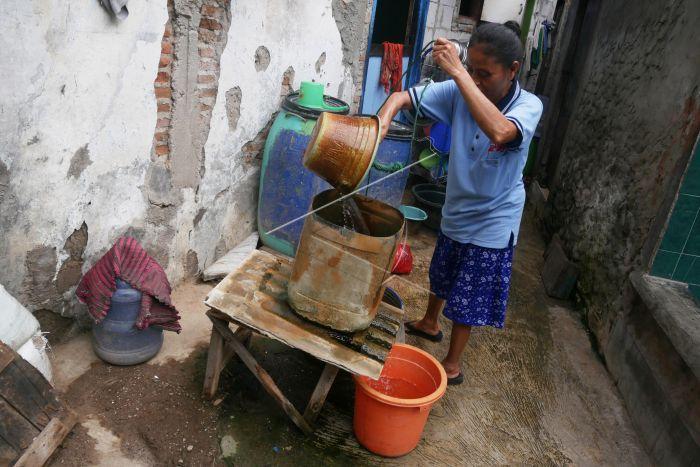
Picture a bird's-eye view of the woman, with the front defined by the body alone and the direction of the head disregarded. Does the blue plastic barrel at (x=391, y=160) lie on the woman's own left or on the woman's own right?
on the woman's own right

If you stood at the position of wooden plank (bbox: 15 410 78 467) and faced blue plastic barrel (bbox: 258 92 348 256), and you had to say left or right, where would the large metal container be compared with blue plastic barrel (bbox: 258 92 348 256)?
right

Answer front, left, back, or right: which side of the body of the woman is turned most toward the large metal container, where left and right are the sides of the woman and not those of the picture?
front

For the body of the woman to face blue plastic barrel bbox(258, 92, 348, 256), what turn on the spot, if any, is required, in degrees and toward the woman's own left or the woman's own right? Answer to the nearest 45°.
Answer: approximately 90° to the woman's own right

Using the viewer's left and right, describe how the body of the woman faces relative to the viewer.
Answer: facing the viewer and to the left of the viewer

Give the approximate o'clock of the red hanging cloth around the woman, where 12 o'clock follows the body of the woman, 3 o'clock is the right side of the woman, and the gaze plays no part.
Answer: The red hanging cloth is roughly at 4 o'clock from the woman.

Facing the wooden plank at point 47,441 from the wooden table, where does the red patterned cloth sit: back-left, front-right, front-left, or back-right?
front-right

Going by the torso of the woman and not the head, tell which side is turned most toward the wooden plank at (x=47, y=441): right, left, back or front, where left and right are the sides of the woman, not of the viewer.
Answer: front

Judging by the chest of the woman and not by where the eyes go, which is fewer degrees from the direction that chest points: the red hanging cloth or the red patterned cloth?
the red patterned cloth

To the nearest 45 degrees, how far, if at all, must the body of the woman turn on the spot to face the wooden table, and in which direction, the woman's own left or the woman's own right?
0° — they already face it

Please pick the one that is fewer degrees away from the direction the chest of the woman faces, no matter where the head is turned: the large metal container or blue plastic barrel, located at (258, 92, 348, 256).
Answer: the large metal container
